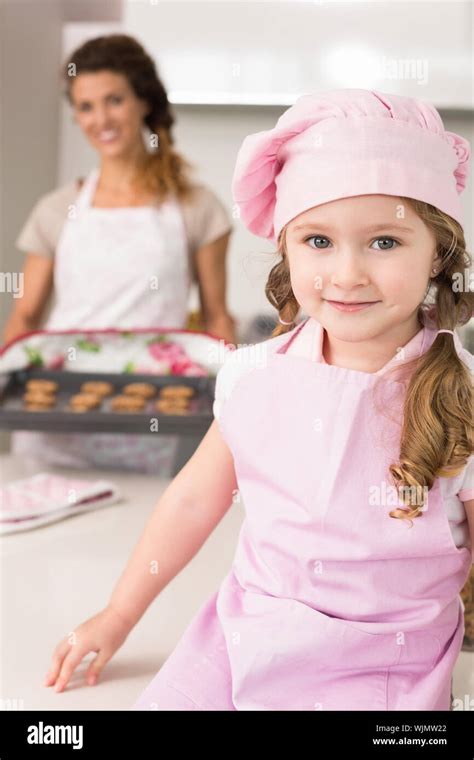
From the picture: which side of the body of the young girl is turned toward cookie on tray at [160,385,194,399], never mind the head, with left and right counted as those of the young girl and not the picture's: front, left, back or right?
back

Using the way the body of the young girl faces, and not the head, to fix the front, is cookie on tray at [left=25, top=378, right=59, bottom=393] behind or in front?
behind

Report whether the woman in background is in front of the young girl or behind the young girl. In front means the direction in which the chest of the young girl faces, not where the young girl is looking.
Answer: behind

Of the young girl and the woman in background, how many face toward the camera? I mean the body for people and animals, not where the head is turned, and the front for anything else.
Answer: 2

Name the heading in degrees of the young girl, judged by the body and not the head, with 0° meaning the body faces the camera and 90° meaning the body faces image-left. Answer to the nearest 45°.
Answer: approximately 0°

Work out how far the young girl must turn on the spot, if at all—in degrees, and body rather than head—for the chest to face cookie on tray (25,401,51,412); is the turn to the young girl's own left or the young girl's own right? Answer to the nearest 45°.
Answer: approximately 135° to the young girl's own right
